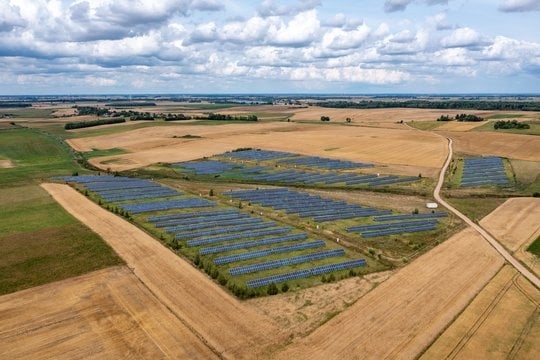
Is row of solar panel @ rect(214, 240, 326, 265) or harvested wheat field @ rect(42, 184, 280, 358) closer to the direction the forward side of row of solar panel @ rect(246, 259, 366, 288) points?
the harvested wheat field

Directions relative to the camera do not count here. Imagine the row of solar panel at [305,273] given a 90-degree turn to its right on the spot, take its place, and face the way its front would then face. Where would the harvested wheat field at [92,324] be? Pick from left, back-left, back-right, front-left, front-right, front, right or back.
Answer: front-left

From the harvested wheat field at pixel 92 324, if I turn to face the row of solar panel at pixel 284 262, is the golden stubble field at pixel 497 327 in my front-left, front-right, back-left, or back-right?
front-right

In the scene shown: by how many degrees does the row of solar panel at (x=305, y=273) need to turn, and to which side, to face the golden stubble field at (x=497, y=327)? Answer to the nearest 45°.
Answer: approximately 45° to its left

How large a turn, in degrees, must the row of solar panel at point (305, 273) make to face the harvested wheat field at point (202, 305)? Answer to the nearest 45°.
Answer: approximately 45° to its right

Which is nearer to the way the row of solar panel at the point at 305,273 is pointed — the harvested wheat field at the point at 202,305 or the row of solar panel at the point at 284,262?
the harvested wheat field

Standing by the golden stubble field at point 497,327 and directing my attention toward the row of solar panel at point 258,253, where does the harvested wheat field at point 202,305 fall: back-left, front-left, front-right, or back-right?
front-left

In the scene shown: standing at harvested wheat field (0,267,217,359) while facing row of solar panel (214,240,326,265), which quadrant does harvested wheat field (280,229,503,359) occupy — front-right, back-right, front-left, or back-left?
front-right

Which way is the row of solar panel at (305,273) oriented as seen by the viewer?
toward the camera
